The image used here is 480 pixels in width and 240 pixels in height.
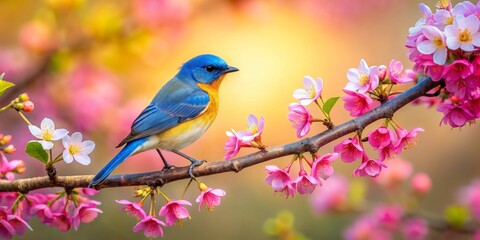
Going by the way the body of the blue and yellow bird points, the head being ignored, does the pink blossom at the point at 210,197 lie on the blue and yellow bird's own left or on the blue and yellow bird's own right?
on the blue and yellow bird's own right

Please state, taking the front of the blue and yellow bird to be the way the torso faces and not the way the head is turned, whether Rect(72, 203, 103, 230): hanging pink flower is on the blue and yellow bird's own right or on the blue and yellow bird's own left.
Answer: on the blue and yellow bird's own right

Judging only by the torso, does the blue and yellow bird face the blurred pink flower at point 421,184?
no

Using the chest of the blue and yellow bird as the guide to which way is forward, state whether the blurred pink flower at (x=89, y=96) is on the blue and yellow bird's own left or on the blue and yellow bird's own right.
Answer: on the blue and yellow bird's own left

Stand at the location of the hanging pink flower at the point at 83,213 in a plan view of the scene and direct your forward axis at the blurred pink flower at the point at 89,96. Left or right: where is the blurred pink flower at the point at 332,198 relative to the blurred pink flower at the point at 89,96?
right

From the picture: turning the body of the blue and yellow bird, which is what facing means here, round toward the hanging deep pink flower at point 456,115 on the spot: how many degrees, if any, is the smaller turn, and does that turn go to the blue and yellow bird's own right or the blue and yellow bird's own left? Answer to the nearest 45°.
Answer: approximately 45° to the blue and yellow bird's own right

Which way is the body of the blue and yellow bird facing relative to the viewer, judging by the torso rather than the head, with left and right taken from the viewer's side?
facing to the right of the viewer
